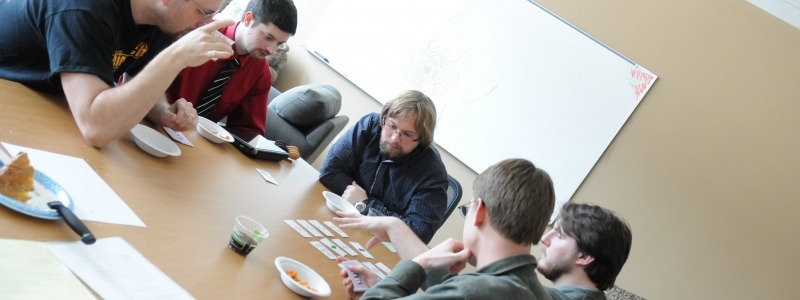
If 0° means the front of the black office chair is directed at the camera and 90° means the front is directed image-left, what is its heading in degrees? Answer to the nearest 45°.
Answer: approximately 45°

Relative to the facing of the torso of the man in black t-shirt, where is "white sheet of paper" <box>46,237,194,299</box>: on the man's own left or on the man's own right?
on the man's own right

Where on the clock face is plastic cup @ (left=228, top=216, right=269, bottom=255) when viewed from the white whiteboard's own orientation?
The plastic cup is roughly at 12 o'clock from the white whiteboard.

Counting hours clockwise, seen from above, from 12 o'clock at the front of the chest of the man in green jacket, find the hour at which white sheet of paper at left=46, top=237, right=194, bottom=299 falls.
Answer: The white sheet of paper is roughly at 9 o'clock from the man in green jacket.

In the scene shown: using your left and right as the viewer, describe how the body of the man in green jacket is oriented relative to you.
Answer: facing away from the viewer and to the left of the viewer

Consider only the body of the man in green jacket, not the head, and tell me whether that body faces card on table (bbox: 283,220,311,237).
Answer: yes

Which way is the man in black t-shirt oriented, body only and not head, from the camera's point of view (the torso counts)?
to the viewer's right

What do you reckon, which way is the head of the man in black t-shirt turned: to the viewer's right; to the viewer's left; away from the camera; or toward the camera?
to the viewer's right

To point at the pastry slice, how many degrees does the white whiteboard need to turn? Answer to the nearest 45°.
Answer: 0° — it already faces it

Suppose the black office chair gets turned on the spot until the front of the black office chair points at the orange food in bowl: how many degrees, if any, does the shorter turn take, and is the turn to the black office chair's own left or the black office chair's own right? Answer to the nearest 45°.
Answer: approximately 45° to the black office chair's own left

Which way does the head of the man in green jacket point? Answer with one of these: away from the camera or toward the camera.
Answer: away from the camera

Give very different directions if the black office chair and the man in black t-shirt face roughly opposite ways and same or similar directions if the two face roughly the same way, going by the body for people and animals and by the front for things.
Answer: very different directions
